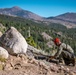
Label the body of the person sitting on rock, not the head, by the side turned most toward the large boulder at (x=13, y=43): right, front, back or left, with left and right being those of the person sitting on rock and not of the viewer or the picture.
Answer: front

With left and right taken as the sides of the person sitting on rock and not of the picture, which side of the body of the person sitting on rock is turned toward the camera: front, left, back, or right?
left

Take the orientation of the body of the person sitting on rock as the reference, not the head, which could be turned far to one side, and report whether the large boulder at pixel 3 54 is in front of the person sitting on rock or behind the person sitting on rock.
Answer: in front
